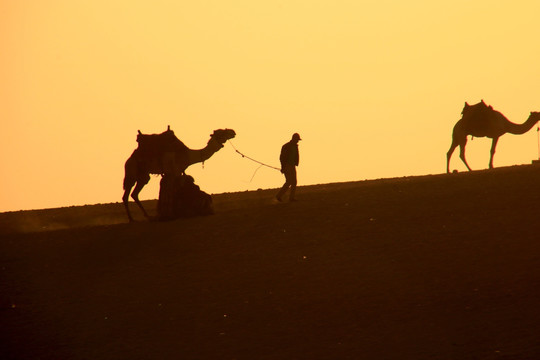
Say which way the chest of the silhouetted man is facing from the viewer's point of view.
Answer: to the viewer's right

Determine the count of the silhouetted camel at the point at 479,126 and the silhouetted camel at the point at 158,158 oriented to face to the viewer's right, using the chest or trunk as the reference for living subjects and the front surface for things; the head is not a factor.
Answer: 2

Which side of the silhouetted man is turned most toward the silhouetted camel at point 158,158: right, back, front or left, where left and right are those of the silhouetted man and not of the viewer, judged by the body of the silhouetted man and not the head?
back

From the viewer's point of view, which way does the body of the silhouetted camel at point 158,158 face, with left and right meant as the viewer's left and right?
facing to the right of the viewer

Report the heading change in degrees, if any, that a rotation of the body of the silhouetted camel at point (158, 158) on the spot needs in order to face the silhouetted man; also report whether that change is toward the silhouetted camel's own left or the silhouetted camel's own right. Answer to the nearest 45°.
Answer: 0° — it already faces them

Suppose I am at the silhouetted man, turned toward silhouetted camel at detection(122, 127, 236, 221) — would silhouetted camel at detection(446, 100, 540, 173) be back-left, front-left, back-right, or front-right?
back-right

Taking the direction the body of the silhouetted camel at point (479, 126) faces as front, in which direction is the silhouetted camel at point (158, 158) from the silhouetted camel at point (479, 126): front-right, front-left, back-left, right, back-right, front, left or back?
back-right

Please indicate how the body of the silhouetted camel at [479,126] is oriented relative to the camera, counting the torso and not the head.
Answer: to the viewer's right
